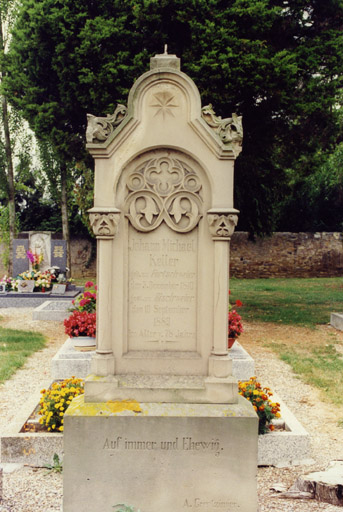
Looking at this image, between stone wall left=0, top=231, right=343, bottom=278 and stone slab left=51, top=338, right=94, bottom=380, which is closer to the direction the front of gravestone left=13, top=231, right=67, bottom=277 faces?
the stone slab

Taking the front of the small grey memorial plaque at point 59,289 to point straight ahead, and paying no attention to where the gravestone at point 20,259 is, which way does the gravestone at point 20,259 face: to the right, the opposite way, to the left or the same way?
the same way

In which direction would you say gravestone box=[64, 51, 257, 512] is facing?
toward the camera

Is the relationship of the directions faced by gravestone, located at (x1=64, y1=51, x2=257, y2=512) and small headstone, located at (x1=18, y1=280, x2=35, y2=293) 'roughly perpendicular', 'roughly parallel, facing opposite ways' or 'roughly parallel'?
roughly parallel

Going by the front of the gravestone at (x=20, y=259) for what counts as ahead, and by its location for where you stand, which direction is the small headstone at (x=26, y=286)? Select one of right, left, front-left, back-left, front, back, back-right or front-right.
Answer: front

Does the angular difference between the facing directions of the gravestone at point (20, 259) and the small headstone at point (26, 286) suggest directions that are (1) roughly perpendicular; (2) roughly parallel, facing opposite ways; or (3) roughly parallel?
roughly parallel

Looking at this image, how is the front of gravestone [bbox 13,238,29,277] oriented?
toward the camera

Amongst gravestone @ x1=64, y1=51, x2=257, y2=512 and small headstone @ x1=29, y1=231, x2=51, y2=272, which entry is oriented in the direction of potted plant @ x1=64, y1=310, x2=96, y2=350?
the small headstone

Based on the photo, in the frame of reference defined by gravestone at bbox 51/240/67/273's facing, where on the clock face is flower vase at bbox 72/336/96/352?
The flower vase is roughly at 12 o'clock from the gravestone.

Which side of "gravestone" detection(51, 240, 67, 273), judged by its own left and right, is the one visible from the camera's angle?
front

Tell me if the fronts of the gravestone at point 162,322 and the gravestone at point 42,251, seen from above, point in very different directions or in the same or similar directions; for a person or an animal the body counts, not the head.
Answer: same or similar directions

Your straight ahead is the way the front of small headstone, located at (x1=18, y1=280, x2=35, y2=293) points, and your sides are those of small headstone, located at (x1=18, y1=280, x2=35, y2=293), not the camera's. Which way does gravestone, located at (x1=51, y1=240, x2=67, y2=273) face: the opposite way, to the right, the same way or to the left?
the same way

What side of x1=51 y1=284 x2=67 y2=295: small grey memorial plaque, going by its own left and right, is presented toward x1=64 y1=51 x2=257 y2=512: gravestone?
front

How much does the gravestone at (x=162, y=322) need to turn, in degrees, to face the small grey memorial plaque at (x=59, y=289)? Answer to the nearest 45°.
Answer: approximately 180°

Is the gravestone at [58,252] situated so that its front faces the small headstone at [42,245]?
no

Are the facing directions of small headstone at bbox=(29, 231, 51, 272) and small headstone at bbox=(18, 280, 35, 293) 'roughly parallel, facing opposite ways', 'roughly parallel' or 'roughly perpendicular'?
roughly parallel

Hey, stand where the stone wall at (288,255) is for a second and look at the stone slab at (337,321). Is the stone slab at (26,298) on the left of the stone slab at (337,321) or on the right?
right

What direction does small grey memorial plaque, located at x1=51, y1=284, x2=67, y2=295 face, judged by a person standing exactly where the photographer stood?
facing the viewer
